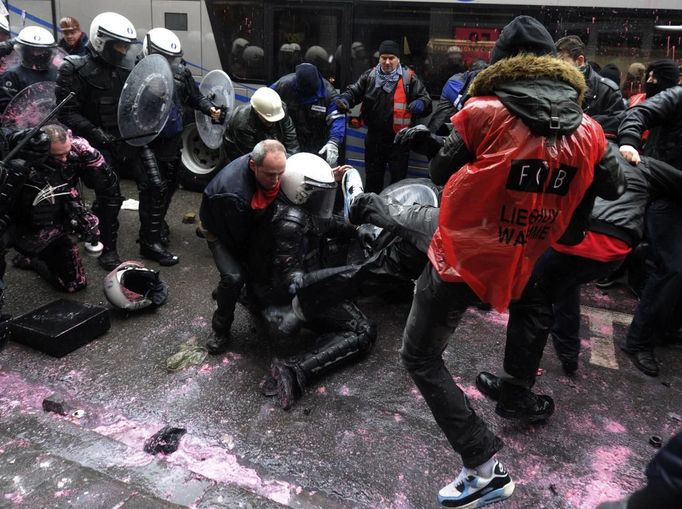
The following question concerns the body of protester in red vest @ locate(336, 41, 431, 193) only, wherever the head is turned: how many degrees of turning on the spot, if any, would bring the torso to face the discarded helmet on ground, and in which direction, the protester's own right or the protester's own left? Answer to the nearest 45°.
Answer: approximately 45° to the protester's own right

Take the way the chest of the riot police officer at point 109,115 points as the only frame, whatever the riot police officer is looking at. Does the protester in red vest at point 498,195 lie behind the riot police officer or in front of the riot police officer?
in front

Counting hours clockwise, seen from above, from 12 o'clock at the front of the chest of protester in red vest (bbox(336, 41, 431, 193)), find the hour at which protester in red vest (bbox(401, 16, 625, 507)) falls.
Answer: protester in red vest (bbox(401, 16, 625, 507)) is roughly at 12 o'clock from protester in red vest (bbox(336, 41, 431, 193)).

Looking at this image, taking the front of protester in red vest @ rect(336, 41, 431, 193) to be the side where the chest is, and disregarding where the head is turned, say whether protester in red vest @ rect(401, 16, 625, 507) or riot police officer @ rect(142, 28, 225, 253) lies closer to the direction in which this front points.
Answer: the protester in red vest

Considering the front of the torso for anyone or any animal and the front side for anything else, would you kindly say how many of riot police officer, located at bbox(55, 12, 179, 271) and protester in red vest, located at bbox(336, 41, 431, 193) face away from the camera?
0

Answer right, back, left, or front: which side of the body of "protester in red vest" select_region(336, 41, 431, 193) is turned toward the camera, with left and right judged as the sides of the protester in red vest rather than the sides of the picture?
front

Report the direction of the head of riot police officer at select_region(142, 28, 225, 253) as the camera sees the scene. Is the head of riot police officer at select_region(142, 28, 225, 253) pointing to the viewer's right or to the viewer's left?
to the viewer's right

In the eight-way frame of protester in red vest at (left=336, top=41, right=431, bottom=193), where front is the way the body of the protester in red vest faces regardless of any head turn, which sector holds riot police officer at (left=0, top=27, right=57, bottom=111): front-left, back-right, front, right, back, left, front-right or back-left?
right

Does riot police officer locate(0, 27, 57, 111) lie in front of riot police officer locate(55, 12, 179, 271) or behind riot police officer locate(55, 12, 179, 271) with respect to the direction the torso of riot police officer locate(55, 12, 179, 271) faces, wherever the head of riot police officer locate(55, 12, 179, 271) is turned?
behind

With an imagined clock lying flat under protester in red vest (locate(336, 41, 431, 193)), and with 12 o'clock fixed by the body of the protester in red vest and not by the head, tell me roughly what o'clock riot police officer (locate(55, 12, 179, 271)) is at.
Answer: The riot police officer is roughly at 2 o'clock from the protester in red vest.
